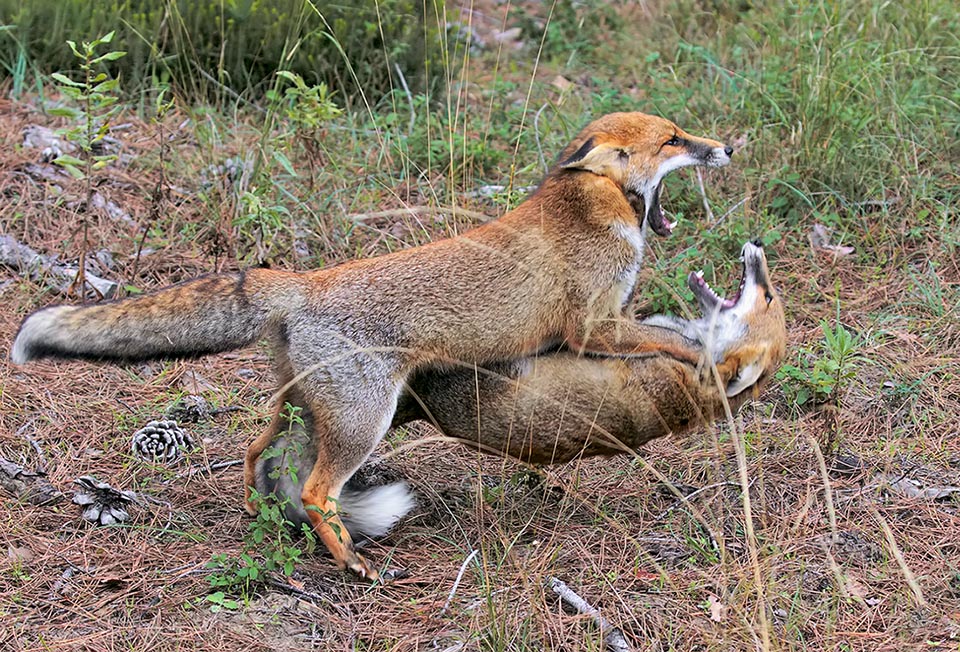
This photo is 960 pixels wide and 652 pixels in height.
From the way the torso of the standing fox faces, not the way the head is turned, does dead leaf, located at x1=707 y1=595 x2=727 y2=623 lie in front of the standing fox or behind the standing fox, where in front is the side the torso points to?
in front

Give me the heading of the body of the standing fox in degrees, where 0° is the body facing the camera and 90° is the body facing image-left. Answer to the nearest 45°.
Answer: approximately 270°

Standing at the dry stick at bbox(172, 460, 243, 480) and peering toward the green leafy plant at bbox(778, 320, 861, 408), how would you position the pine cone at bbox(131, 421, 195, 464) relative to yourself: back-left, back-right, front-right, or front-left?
back-left

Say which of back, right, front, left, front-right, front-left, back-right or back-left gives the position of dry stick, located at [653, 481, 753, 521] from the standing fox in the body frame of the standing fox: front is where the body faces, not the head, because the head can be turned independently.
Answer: front

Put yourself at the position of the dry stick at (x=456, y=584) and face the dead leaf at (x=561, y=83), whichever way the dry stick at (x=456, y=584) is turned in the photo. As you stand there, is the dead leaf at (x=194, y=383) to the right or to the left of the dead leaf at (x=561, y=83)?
left

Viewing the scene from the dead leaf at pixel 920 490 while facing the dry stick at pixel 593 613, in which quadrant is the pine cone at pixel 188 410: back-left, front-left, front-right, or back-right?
front-right

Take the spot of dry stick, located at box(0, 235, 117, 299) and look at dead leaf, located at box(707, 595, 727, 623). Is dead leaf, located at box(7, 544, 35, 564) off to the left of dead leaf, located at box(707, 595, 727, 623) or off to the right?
right

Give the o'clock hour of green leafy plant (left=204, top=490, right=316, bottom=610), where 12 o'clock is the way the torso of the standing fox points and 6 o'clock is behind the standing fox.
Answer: The green leafy plant is roughly at 4 o'clock from the standing fox.

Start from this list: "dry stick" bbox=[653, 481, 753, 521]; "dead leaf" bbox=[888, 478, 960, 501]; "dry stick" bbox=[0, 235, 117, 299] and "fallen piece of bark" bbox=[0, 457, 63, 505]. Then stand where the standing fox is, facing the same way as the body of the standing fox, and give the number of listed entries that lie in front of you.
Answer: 2

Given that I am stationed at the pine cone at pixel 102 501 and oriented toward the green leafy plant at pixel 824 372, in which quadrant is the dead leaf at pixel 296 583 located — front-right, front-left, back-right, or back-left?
front-right

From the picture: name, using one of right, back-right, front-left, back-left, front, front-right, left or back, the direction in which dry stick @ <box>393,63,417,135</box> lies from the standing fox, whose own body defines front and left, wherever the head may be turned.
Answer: left

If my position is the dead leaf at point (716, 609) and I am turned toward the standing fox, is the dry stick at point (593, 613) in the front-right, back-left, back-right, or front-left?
front-left

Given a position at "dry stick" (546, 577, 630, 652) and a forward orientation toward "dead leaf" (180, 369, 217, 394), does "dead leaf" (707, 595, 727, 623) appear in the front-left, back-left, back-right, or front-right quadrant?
back-right

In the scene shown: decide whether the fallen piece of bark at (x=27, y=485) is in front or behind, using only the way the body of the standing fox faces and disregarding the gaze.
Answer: behind

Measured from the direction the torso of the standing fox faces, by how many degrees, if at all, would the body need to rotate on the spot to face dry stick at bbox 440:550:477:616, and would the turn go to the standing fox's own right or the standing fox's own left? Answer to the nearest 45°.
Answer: approximately 45° to the standing fox's own right

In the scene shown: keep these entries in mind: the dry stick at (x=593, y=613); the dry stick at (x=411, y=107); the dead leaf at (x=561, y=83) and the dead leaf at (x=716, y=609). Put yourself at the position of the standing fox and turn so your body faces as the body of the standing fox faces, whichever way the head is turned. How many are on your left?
2
